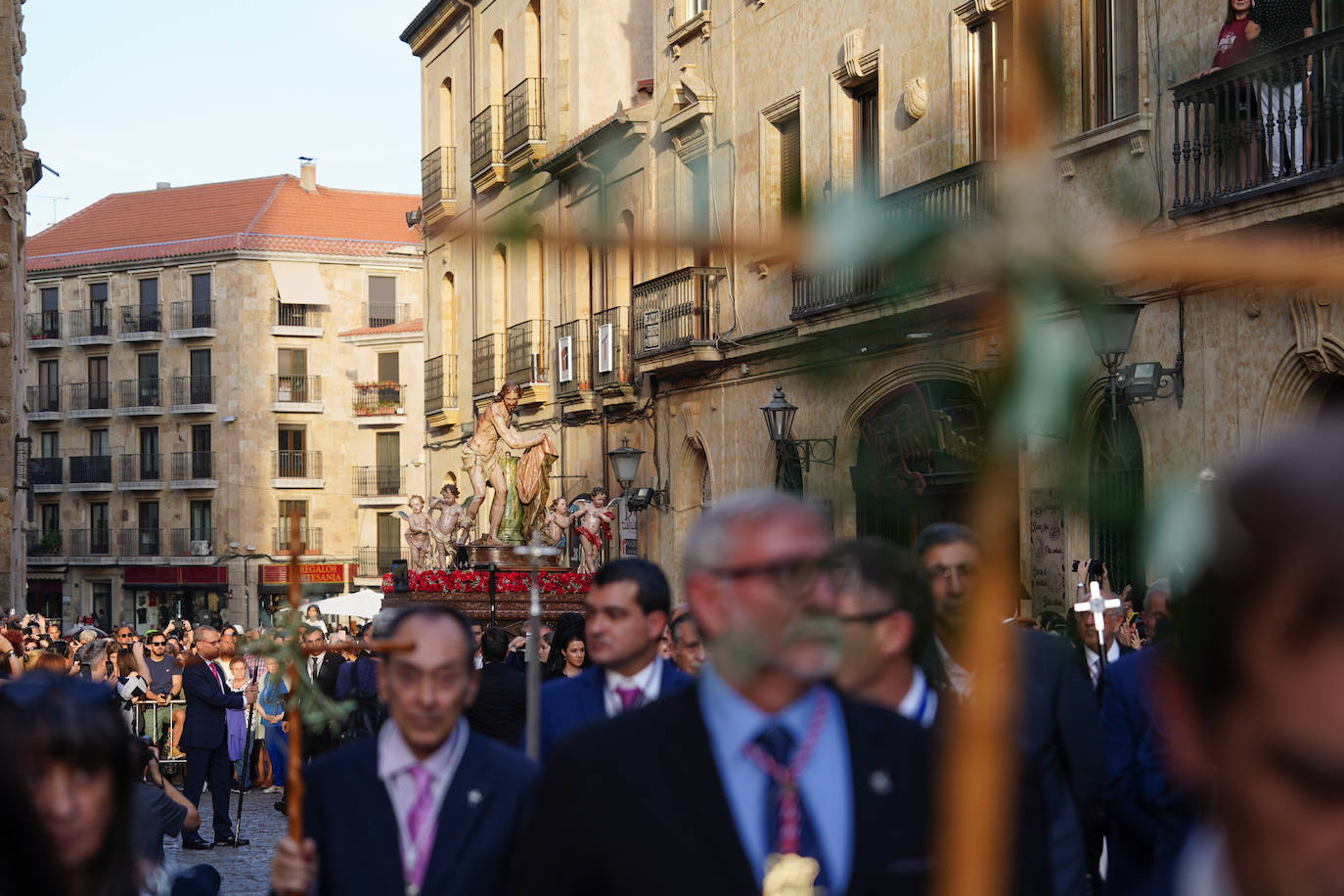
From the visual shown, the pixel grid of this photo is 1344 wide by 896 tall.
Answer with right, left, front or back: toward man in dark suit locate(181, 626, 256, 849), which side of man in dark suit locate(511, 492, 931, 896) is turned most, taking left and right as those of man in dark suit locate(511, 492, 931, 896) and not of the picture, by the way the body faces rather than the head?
back

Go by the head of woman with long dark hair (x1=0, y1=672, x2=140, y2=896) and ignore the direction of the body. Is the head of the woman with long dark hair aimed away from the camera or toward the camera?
toward the camera

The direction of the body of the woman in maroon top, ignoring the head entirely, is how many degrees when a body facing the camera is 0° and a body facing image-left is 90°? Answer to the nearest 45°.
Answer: approximately 45°

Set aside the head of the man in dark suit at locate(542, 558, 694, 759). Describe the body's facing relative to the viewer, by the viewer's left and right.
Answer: facing the viewer and to the left of the viewer

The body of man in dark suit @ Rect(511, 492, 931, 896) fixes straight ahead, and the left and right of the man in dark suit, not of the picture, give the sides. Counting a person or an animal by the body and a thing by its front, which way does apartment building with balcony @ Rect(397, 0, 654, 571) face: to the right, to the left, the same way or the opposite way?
to the right

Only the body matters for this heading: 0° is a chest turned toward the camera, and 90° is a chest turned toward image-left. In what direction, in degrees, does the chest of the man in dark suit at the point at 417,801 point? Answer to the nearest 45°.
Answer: approximately 0°

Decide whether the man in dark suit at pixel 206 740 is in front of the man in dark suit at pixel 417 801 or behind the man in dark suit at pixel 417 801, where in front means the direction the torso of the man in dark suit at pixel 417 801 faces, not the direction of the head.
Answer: behind

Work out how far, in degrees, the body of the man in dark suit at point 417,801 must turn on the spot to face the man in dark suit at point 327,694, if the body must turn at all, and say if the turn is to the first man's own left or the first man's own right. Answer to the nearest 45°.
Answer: approximately 180°

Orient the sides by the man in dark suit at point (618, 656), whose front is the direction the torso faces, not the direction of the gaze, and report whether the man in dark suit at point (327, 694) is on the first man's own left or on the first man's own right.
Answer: on the first man's own right
